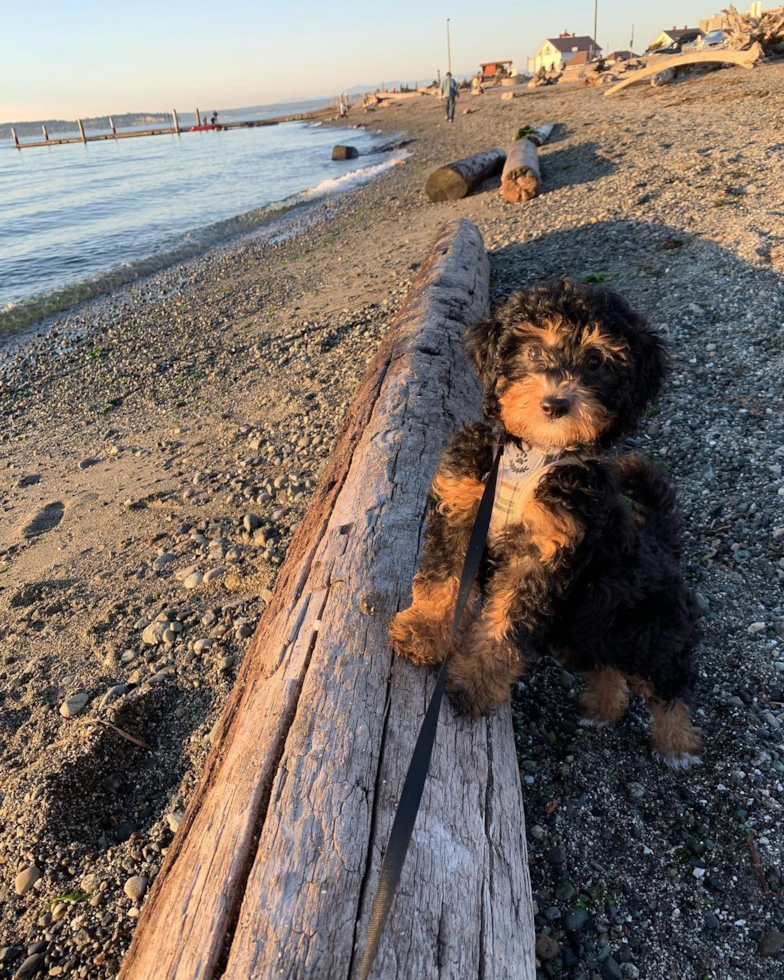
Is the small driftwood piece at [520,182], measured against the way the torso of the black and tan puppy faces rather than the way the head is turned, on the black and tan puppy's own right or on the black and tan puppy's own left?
on the black and tan puppy's own right

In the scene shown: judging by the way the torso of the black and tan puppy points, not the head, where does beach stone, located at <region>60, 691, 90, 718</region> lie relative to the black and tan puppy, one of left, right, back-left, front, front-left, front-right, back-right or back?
front-right

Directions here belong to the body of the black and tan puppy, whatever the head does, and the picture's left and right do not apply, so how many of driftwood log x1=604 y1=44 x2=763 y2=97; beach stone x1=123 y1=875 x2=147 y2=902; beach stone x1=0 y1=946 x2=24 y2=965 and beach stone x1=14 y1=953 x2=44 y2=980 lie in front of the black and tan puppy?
3

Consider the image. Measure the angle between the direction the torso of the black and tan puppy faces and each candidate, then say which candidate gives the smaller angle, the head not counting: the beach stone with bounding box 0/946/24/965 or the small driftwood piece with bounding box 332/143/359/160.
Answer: the beach stone

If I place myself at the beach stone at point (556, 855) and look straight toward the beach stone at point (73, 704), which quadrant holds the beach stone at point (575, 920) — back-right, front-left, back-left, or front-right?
back-left

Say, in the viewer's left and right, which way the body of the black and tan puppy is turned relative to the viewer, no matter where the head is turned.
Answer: facing the viewer and to the left of the viewer

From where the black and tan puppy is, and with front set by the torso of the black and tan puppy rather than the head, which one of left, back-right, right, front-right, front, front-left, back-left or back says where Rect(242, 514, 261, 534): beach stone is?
right
